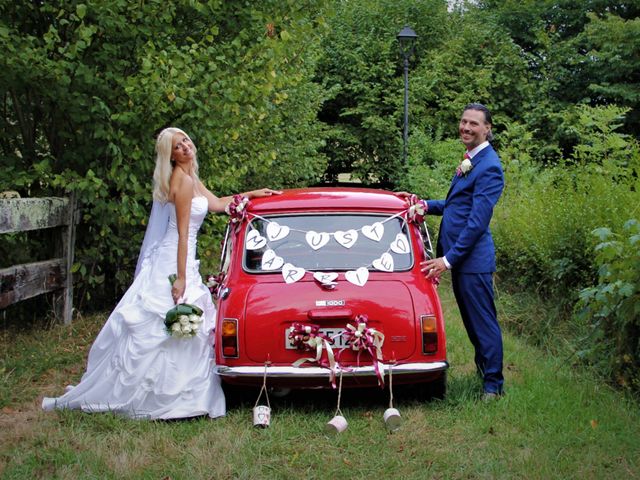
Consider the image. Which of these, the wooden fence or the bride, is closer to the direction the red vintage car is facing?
the wooden fence

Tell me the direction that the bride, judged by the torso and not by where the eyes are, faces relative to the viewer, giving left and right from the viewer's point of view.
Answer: facing to the right of the viewer

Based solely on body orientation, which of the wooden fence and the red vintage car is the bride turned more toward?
the red vintage car

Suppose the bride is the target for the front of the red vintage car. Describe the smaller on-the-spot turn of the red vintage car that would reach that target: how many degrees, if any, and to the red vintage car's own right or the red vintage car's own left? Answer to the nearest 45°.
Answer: approximately 90° to the red vintage car's own left

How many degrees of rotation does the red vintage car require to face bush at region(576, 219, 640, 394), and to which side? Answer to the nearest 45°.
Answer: approximately 90° to its right

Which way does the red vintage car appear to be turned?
away from the camera
